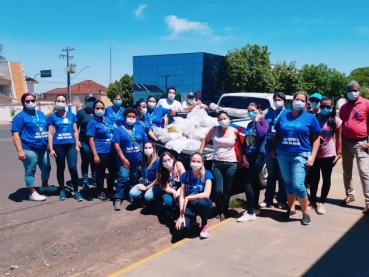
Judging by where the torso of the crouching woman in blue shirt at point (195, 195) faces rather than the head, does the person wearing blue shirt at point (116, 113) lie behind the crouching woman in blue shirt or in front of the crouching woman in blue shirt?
behind

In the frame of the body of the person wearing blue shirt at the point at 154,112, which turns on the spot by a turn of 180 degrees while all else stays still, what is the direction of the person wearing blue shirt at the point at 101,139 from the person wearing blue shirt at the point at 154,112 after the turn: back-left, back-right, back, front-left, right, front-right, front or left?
back-left

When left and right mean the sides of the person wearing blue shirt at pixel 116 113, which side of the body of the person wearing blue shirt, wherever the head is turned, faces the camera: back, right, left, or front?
front

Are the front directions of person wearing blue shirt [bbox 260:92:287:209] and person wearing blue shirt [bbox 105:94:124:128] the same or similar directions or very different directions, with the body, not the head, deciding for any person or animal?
same or similar directions

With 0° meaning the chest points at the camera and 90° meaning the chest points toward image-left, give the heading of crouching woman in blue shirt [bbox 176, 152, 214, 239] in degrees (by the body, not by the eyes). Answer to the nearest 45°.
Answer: approximately 0°

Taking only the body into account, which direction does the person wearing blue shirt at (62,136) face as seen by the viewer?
toward the camera

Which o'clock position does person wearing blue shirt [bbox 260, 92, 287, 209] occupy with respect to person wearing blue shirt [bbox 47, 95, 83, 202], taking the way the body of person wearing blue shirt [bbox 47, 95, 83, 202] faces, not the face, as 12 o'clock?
person wearing blue shirt [bbox 260, 92, 287, 209] is roughly at 10 o'clock from person wearing blue shirt [bbox 47, 95, 83, 202].

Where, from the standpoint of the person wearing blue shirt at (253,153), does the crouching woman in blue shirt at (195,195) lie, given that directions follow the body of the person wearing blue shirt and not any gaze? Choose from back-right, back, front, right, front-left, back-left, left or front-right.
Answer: front

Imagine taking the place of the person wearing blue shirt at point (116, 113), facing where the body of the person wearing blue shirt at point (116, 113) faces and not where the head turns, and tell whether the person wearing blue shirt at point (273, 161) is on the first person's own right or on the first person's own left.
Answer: on the first person's own left

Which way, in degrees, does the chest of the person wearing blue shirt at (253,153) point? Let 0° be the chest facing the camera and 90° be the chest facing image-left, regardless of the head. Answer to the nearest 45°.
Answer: approximately 45°

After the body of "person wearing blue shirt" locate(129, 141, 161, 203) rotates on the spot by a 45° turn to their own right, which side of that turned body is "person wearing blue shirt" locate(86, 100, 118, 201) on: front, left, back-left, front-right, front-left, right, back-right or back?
front-right

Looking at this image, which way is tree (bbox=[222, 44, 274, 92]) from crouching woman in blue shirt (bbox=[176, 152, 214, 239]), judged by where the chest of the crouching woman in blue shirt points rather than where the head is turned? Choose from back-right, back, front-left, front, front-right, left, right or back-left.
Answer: back

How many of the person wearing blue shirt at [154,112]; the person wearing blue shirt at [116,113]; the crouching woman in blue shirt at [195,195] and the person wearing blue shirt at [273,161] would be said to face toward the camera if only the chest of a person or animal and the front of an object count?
4

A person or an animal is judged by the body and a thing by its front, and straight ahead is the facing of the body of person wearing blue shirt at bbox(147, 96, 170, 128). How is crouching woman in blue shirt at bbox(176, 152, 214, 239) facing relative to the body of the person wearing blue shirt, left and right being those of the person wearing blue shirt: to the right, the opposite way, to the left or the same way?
the same way

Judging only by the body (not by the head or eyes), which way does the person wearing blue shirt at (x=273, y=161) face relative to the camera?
toward the camera

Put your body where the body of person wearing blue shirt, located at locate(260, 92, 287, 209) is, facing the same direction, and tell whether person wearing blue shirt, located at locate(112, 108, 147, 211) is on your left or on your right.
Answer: on your right

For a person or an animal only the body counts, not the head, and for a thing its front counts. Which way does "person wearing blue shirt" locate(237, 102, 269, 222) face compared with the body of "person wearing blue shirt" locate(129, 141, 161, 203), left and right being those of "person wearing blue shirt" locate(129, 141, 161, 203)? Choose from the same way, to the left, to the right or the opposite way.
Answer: the same way

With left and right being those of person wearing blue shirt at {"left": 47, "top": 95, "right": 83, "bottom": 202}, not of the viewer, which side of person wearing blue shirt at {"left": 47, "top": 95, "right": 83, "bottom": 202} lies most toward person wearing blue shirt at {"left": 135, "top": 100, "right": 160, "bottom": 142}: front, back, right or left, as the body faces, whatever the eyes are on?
left

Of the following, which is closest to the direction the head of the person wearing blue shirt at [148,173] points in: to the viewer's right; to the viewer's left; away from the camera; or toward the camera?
toward the camera

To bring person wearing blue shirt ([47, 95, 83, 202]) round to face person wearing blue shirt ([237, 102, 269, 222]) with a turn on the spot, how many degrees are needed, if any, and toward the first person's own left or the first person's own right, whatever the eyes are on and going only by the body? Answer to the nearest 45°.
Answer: approximately 45° to the first person's own left
